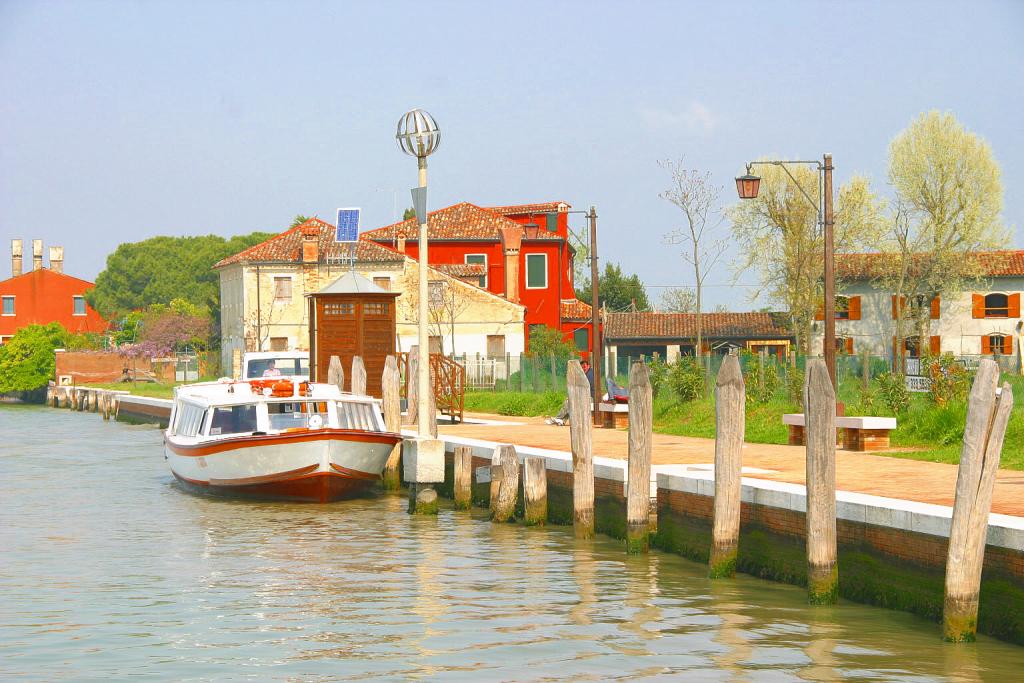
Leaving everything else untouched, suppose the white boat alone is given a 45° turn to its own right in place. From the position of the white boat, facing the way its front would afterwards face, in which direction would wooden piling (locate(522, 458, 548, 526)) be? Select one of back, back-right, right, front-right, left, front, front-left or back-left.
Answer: front-left

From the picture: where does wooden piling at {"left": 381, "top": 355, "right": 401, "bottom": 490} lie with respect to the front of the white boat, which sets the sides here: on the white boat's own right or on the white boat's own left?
on the white boat's own left

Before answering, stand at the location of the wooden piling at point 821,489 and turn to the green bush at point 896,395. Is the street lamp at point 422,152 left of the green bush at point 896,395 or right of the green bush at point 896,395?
left

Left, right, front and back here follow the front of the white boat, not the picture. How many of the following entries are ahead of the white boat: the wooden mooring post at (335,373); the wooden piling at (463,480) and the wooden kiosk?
1

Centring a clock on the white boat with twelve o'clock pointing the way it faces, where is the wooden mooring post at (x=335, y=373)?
The wooden mooring post is roughly at 8 o'clock from the white boat.

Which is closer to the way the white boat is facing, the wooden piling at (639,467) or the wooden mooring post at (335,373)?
the wooden piling

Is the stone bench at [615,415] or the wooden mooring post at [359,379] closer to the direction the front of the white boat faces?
the stone bench

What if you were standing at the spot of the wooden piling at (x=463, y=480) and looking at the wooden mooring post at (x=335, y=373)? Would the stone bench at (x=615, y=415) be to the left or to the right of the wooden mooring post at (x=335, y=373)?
right

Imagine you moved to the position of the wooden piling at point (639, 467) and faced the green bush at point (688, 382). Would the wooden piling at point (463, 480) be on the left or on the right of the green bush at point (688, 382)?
left

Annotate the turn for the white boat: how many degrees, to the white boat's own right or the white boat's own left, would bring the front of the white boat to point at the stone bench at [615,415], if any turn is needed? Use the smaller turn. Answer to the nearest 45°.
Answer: approximately 90° to the white boat's own left

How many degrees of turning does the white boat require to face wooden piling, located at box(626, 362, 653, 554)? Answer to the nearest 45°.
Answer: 0° — it already faces it
